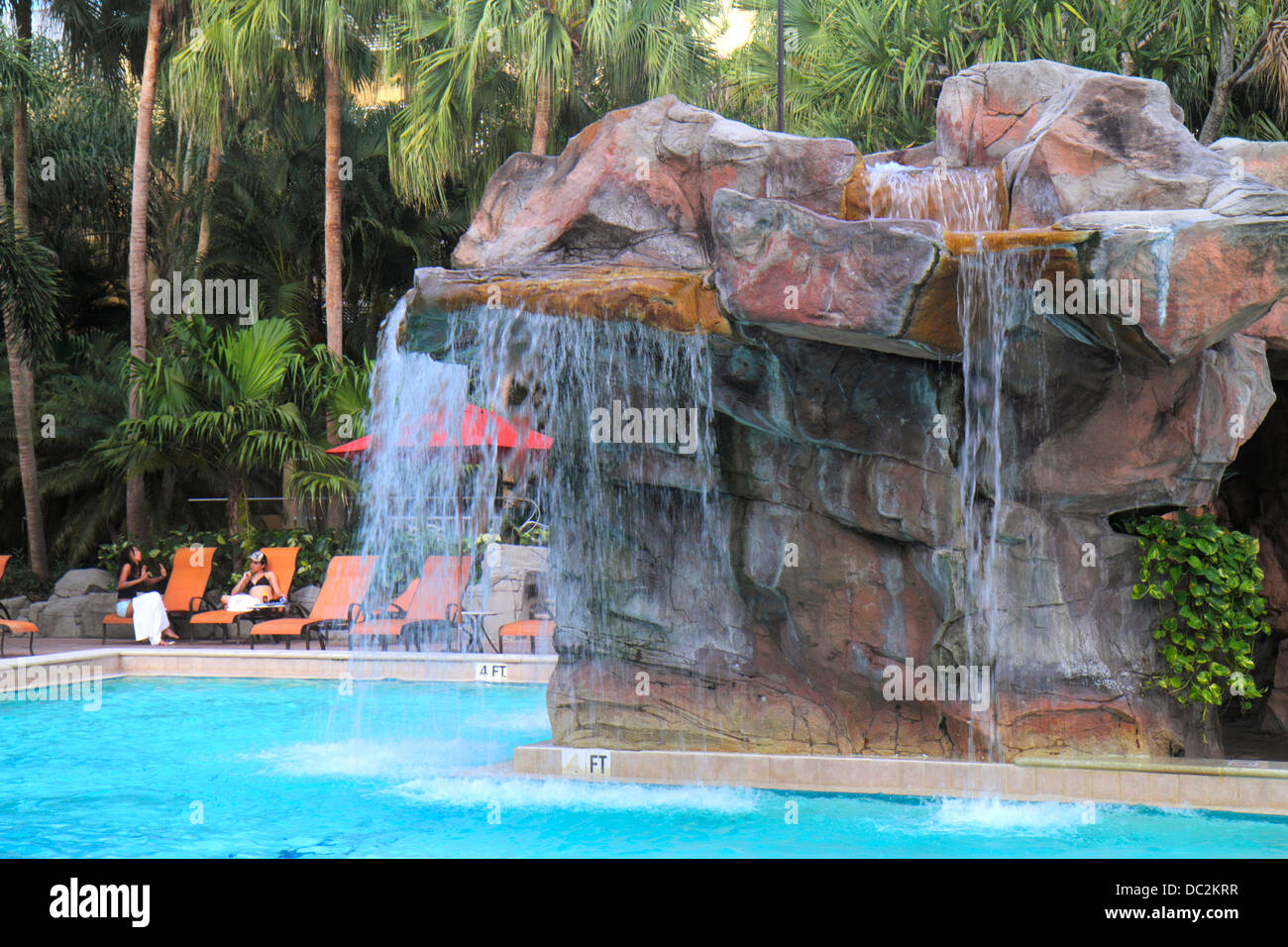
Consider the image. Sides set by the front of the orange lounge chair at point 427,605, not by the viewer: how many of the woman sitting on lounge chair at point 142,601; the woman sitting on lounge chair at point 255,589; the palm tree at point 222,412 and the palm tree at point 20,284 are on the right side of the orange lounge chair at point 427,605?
4

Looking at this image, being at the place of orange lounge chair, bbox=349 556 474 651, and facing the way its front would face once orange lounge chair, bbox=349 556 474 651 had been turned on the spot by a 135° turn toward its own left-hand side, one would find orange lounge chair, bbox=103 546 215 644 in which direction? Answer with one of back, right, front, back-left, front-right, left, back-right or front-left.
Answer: back-left

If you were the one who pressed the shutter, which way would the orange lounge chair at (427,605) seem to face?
facing the viewer and to the left of the viewer

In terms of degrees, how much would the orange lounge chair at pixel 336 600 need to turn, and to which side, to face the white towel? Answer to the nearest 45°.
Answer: approximately 90° to its right

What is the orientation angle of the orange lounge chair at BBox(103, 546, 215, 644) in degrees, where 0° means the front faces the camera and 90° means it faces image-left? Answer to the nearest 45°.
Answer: approximately 45°

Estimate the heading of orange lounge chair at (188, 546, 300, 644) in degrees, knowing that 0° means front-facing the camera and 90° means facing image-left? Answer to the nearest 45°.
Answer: approximately 45°
